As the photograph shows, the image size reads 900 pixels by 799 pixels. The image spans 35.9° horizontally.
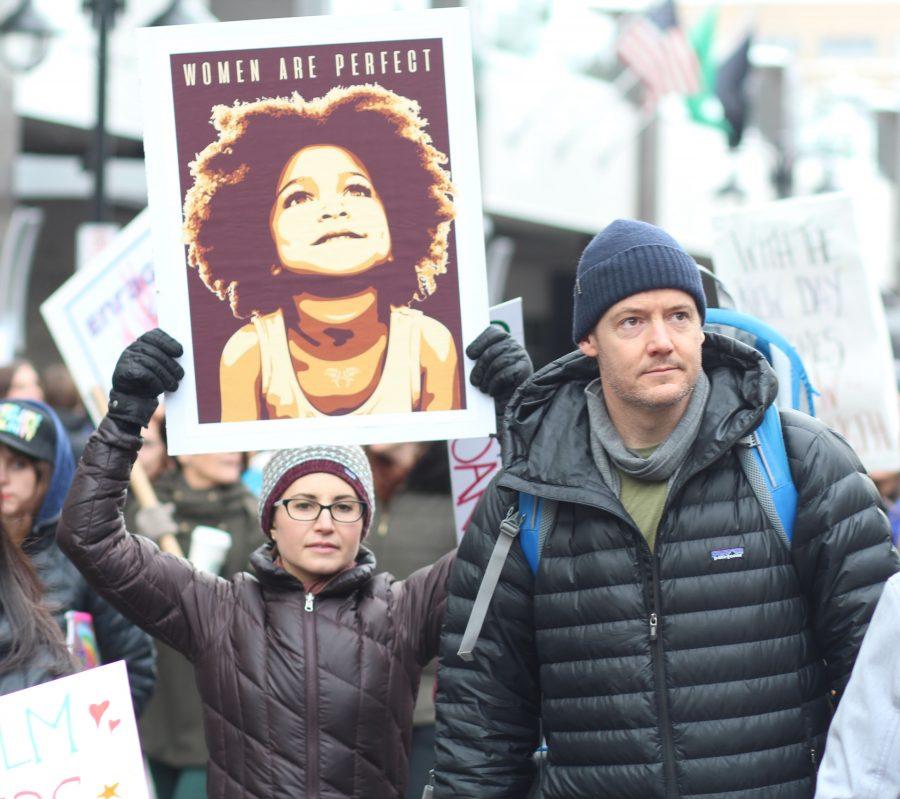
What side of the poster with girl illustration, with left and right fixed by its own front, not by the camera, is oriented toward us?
front

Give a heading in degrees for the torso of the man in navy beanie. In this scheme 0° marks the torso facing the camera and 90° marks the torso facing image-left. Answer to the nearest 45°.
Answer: approximately 0°

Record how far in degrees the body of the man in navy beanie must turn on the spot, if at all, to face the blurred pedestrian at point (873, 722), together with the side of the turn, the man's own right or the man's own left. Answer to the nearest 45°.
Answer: approximately 45° to the man's own left

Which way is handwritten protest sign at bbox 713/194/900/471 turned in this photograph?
toward the camera

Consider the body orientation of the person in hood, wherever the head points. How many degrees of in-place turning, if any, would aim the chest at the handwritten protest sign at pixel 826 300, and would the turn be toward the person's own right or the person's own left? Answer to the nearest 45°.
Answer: approximately 135° to the person's own left

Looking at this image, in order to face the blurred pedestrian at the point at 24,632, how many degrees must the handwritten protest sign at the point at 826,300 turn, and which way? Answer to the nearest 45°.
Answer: approximately 45° to its right

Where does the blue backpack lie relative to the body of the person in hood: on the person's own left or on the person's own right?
on the person's own left

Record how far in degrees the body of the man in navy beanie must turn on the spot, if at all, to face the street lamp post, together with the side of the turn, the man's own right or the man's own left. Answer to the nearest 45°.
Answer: approximately 135° to the man's own right

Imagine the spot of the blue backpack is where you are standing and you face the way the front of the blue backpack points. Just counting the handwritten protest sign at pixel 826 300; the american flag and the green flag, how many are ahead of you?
3

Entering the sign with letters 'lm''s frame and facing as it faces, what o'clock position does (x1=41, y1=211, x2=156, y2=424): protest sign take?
The protest sign is roughly at 6 o'clock from the sign with letters 'lm'.

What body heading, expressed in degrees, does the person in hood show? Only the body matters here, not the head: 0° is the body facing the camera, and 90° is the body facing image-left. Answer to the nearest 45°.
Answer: approximately 45°

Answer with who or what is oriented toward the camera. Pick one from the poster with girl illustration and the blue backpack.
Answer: the poster with girl illustration

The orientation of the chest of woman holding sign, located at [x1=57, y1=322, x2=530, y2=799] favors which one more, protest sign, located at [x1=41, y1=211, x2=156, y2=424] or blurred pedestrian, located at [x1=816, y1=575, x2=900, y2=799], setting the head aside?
the blurred pedestrian

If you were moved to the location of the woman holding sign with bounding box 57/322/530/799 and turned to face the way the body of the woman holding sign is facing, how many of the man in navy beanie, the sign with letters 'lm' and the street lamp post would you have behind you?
1
